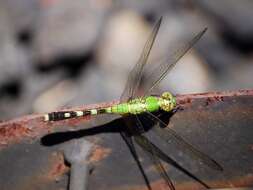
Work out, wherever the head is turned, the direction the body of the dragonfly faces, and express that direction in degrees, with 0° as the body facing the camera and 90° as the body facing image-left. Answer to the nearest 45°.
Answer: approximately 270°
